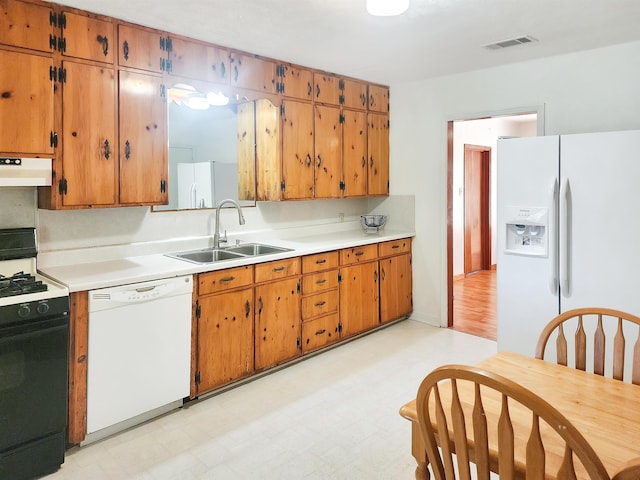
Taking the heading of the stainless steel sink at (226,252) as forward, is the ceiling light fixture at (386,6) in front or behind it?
in front

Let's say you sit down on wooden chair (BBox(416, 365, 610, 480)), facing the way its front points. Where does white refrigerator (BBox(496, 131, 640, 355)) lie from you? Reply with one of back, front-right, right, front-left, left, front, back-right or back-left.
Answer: front-left

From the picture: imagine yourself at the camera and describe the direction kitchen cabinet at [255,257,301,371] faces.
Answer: facing the viewer and to the right of the viewer

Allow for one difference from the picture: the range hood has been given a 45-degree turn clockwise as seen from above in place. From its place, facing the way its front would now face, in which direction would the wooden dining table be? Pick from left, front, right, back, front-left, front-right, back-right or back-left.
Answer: left

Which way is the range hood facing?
toward the camera
